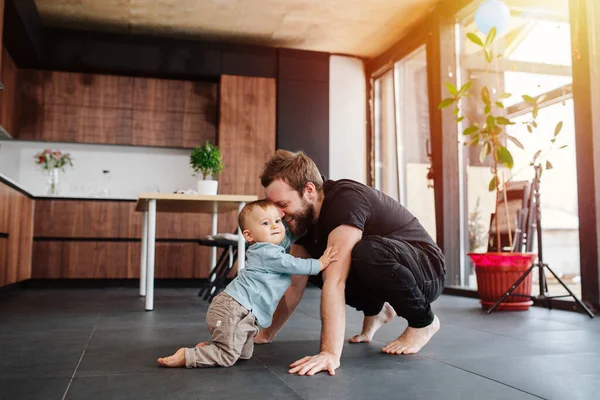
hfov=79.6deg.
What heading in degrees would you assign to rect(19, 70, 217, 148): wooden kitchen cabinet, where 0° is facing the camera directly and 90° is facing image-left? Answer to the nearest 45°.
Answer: approximately 0°

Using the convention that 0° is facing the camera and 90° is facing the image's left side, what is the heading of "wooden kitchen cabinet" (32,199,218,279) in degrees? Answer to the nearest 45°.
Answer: approximately 0°

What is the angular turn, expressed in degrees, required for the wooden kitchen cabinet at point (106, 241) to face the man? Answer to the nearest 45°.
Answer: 0° — it already faces them

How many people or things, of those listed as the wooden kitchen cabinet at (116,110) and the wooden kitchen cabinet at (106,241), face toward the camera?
2

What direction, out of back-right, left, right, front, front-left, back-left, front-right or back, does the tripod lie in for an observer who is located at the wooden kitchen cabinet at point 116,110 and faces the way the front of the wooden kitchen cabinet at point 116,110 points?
front-left
